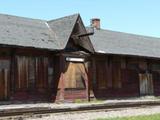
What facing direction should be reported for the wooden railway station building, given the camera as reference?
facing the viewer and to the right of the viewer
